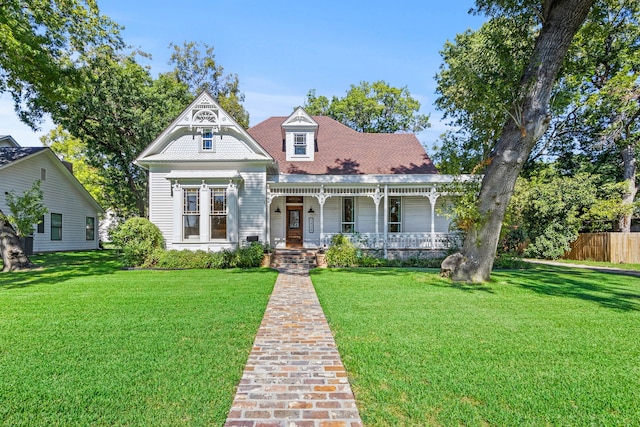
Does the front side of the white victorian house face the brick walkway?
yes

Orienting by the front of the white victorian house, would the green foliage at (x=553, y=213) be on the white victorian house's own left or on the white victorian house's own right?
on the white victorian house's own left

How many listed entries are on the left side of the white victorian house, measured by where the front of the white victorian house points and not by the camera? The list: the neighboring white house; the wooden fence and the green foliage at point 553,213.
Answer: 2

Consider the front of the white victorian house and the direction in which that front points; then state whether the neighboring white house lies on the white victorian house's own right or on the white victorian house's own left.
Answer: on the white victorian house's own right

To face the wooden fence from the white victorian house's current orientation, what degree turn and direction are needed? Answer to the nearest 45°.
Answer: approximately 90° to its left

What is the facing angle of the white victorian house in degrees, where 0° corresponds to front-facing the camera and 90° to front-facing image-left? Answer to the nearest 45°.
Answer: approximately 0°
